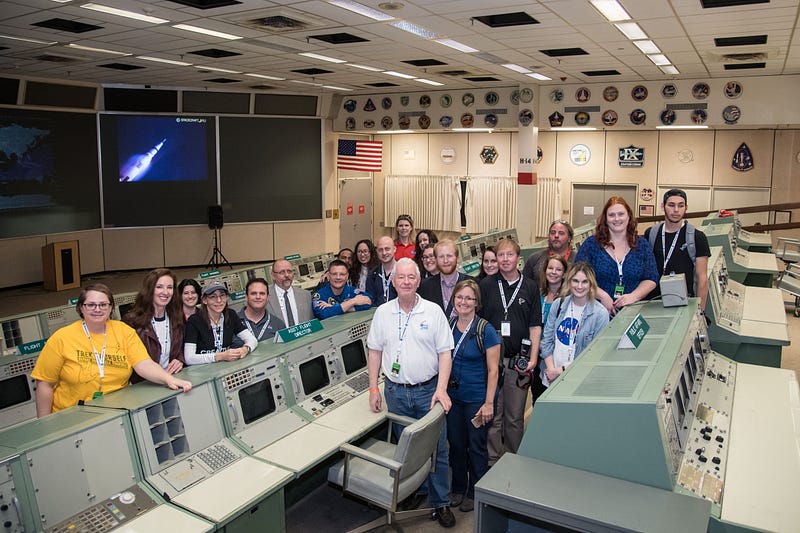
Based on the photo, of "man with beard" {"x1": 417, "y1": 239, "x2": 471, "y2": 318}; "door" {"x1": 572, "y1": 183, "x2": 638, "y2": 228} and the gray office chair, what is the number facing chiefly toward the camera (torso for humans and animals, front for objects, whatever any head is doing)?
2

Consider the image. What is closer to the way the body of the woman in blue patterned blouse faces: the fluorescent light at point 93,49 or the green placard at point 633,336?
the green placard

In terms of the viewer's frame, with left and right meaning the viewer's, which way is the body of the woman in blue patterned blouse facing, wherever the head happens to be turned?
facing the viewer

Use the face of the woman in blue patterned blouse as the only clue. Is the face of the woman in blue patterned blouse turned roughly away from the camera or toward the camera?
toward the camera

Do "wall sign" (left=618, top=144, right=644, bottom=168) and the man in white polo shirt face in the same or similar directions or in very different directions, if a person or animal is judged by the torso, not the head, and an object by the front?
same or similar directions

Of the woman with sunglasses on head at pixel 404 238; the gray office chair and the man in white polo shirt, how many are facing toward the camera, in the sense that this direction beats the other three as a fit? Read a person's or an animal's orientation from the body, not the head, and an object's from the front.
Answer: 2

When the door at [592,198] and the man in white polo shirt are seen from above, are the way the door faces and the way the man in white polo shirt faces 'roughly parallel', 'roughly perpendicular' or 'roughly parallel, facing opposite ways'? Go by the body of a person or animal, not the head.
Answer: roughly parallel

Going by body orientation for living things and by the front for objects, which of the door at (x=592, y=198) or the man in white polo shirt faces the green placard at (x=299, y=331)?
the door

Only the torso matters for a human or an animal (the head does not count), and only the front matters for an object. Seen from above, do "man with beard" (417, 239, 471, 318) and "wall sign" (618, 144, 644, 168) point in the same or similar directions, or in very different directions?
same or similar directions

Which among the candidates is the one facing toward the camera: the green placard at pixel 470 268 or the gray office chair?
the green placard

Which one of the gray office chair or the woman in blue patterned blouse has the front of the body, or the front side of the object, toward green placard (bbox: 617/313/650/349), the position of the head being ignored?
the woman in blue patterned blouse

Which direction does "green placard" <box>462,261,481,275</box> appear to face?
toward the camera

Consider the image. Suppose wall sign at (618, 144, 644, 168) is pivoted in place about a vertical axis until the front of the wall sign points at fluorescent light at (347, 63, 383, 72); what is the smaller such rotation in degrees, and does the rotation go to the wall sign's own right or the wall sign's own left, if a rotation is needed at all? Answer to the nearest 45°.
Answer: approximately 45° to the wall sign's own right

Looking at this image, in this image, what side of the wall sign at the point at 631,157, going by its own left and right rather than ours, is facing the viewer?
front

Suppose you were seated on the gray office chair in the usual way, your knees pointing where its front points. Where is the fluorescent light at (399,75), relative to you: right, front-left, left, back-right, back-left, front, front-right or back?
front-right

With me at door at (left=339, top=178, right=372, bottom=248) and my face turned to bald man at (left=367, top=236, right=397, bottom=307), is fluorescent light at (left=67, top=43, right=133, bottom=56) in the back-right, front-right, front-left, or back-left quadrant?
front-right
